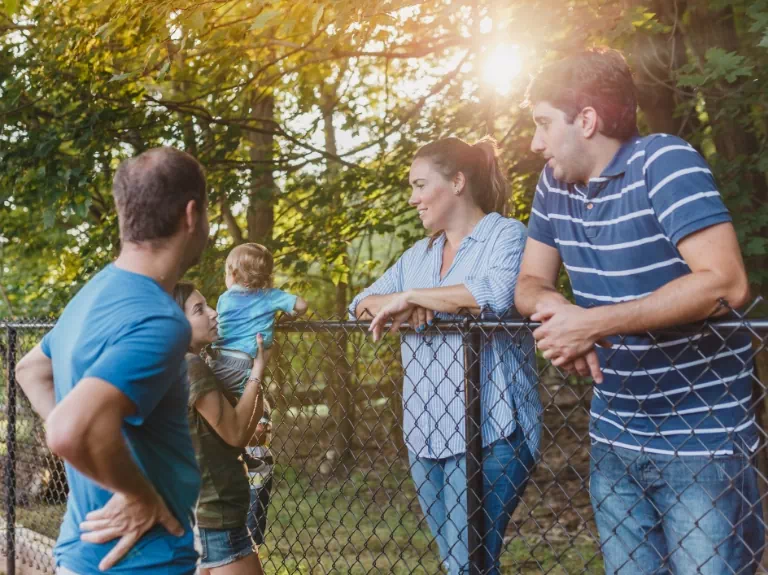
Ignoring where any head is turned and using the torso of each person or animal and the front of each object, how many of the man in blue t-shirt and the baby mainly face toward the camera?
0

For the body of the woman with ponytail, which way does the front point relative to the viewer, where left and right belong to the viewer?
facing the viewer and to the left of the viewer

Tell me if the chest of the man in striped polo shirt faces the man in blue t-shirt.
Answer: yes

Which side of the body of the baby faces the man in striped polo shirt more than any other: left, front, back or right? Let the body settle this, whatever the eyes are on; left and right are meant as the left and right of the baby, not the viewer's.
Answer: right

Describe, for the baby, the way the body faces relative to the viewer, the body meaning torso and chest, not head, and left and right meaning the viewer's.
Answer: facing away from the viewer and to the right of the viewer

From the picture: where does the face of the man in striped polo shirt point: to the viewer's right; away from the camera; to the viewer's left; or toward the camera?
to the viewer's left

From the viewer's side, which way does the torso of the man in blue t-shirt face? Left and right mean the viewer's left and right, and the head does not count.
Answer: facing away from the viewer and to the right of the viewer

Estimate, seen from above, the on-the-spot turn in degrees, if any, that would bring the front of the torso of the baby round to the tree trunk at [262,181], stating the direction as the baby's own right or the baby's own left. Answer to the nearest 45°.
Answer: approximately 45° to the baby's own left

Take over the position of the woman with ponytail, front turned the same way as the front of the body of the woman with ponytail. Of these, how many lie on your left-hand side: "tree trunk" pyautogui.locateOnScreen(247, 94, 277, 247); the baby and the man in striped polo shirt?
1

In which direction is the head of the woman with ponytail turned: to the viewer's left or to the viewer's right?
to the viewer's left

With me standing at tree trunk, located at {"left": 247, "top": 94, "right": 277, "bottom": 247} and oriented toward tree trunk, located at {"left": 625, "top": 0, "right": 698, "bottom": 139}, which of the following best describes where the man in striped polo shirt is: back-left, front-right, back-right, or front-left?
front-right

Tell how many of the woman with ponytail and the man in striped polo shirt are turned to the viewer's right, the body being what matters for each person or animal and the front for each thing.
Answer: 0

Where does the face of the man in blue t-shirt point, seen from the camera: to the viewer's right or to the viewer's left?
to the viewer's right

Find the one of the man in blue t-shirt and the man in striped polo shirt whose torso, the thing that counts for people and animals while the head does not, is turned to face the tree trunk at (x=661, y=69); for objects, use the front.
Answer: the man in blue t-shirt
